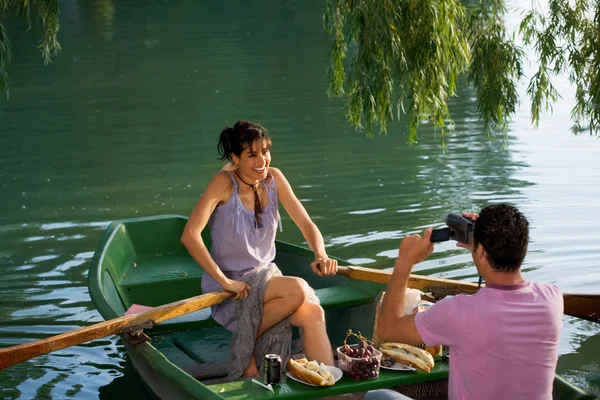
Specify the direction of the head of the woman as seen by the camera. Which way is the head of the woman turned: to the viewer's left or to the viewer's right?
to the viewer's right

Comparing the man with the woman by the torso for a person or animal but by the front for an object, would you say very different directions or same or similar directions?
very different directions

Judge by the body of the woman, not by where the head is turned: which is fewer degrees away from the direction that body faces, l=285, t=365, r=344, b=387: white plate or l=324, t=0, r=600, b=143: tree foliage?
the white plate

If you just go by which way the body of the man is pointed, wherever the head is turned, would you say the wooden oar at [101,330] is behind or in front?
in front

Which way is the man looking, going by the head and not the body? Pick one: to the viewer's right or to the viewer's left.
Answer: to the viewer's left

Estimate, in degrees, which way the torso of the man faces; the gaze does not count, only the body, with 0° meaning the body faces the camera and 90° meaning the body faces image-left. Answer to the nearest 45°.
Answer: approximately 135°
